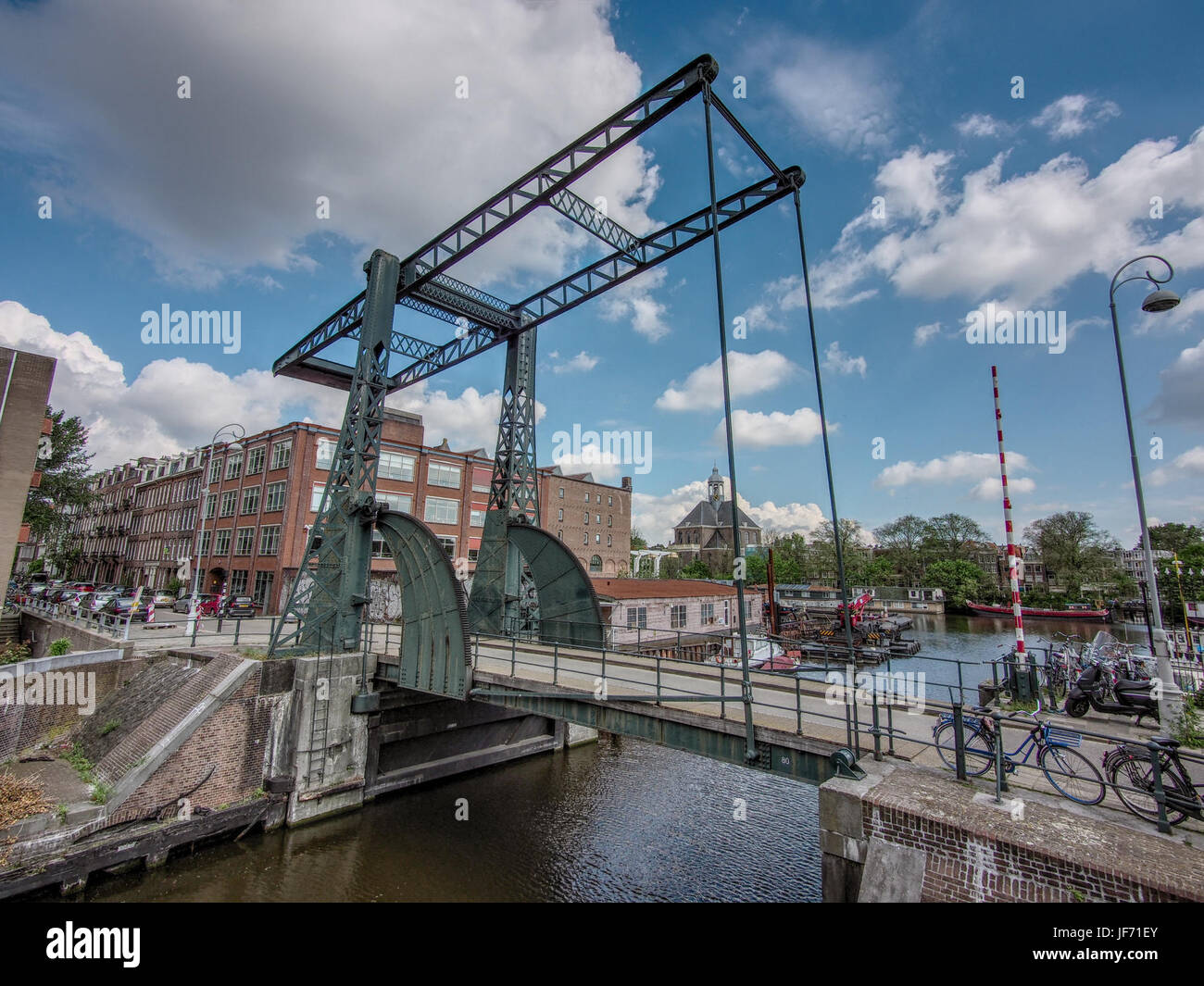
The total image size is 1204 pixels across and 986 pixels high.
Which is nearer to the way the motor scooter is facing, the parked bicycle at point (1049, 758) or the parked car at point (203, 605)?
the parked car

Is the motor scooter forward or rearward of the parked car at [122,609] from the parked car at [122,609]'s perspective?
forward

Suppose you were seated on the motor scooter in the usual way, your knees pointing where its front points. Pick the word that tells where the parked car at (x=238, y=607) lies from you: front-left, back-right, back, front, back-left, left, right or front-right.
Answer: front

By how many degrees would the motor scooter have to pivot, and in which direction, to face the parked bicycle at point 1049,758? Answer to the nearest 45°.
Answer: approximately 90° to its left

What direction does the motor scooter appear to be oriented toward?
to the viewer's left
